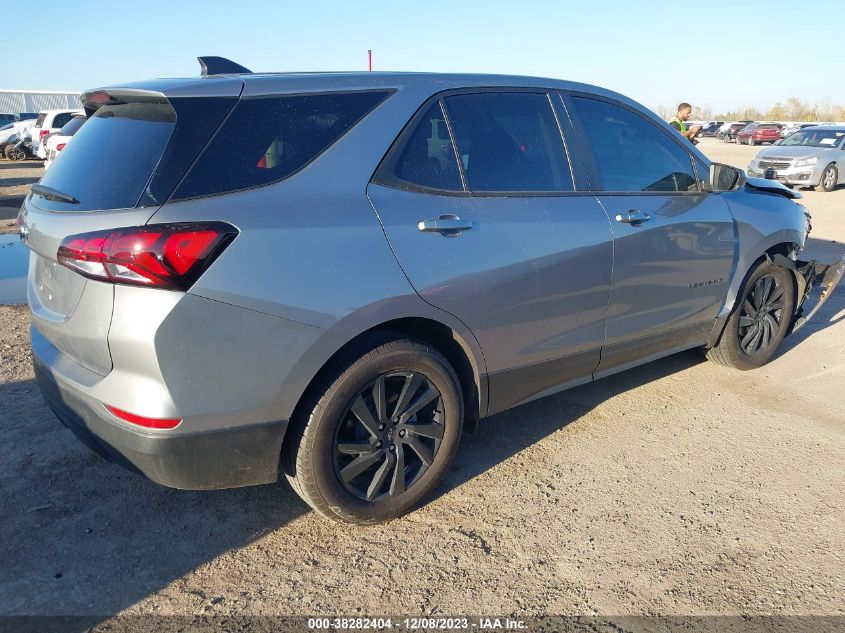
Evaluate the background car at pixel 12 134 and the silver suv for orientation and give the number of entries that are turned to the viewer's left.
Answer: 0

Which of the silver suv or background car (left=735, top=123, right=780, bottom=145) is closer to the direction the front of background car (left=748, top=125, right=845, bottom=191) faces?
the silver suv

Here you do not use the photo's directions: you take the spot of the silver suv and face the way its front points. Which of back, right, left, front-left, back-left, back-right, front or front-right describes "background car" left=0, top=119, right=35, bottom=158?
left

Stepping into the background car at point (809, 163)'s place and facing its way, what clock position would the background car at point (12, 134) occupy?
the background car at point (12, 134) is roughly at 1 o'clock from the background car at point (809, 163).

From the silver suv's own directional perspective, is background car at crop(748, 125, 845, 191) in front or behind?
in front

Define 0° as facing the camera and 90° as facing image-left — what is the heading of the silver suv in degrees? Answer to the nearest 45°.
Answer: approximately 225°

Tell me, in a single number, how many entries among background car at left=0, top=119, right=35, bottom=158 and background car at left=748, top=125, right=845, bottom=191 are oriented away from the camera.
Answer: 0

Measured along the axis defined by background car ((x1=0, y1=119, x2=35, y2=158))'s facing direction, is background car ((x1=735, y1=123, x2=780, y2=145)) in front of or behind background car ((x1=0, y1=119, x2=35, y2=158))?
in front

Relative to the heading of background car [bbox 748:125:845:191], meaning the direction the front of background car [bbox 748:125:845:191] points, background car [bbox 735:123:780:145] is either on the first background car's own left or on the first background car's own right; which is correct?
on the first background car's own right
